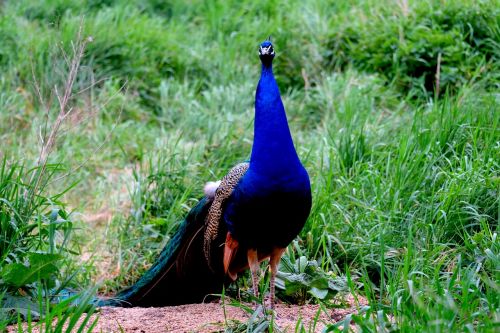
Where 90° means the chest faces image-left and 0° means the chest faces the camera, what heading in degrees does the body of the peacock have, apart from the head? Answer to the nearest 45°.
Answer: approximately 315°
